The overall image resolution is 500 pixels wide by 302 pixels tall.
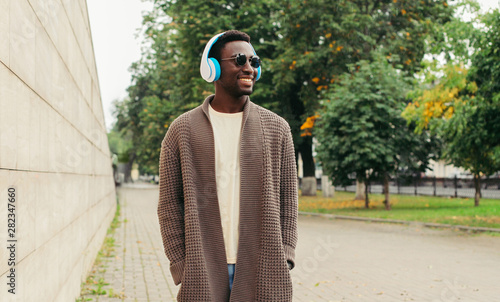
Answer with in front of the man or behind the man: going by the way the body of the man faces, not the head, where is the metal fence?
behind

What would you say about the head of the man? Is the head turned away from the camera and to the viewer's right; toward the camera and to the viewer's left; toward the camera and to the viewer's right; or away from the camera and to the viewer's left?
toward the camera and to the viewer's right

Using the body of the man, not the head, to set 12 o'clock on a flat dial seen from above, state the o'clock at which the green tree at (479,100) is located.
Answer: The green tree is roughly at 7 o'clock from the man.

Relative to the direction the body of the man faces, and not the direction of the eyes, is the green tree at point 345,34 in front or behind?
behind

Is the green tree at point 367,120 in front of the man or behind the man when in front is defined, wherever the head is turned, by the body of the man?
behind

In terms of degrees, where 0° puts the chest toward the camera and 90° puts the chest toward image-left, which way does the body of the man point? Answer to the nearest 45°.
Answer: approximately 0°

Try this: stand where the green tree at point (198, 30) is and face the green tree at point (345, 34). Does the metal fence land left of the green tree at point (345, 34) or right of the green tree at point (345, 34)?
left

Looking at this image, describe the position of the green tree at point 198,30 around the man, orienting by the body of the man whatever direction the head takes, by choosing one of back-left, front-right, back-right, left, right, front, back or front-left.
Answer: back
